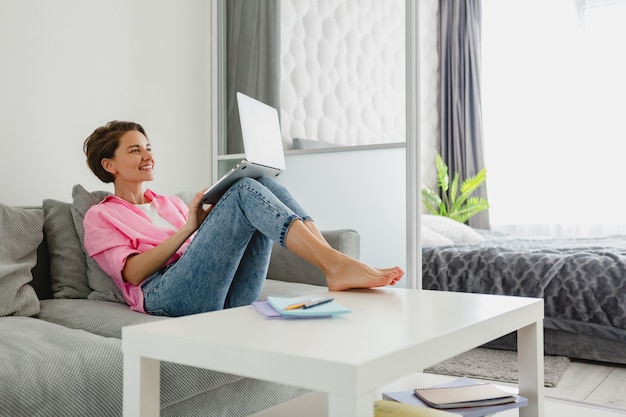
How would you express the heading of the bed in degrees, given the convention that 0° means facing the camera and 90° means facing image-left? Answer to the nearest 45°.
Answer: approximately 270°

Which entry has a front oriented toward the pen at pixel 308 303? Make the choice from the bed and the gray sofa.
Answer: the gray sofa

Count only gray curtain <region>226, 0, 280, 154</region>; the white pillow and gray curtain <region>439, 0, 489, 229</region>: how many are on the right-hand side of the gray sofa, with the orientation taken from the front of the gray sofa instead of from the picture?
0

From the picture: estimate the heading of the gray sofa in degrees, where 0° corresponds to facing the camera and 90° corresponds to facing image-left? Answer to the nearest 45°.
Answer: approximately 315°

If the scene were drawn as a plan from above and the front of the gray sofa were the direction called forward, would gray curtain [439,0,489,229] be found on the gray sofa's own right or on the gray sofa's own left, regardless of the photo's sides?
on the gray sofa's own left

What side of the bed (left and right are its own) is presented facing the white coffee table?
right

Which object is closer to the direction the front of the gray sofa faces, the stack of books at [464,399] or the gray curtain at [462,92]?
the stack of books

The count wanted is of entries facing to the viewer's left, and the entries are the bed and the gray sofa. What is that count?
0

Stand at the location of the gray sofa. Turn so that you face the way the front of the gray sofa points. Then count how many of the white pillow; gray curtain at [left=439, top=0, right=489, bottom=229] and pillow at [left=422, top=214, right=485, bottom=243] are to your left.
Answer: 3

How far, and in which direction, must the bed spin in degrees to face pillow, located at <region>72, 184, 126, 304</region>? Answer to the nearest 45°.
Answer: approximately 135° to its right

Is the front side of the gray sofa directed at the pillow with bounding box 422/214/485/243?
no

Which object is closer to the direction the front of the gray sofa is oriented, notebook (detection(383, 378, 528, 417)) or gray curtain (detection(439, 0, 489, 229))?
the notebook

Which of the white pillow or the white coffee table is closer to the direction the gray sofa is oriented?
the white coffee table

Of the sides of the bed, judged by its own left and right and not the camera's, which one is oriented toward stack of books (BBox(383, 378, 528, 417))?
right

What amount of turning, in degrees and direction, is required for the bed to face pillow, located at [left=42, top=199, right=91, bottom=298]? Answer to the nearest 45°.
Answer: approximately 135° to its right

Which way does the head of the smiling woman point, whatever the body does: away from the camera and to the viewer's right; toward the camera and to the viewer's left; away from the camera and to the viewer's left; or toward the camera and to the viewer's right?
toward the camera and to the viewer's right

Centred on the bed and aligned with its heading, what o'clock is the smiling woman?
The smiling woman is roughly at 4 o'clock from the bed.

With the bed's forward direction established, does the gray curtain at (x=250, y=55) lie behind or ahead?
behind
